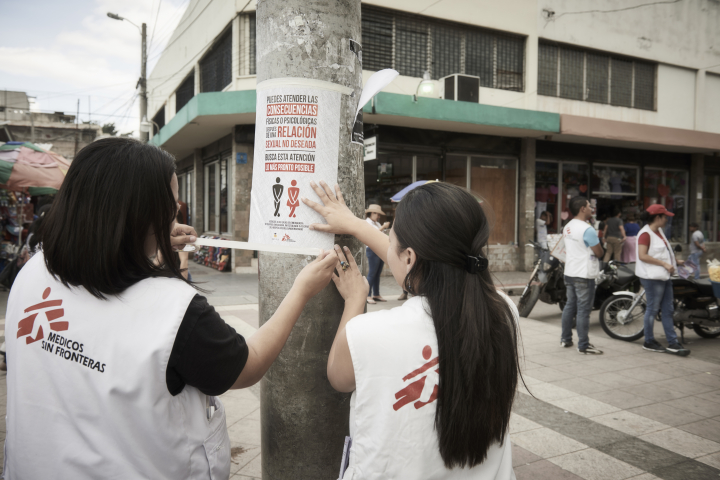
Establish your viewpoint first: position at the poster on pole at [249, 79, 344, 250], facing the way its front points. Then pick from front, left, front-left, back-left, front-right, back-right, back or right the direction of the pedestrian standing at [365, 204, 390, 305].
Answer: back

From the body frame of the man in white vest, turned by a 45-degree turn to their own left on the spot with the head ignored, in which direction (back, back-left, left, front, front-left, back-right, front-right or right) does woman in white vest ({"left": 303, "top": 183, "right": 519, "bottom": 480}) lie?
back

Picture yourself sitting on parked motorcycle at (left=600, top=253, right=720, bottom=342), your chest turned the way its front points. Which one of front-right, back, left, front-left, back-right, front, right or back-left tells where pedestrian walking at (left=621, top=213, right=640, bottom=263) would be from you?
right

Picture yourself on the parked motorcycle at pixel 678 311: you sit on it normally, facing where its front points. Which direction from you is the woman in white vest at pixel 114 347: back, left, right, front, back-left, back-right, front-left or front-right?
left

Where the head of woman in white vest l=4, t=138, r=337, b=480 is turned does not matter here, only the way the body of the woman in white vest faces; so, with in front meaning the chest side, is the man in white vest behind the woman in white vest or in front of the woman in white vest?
in front

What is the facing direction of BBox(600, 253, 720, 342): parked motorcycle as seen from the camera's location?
facing to the left of the viewer

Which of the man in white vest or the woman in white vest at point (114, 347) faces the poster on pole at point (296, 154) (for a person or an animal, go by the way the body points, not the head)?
the woman in white vest

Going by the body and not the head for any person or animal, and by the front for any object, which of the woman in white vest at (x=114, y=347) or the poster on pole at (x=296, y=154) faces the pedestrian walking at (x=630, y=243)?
the woman in white vest

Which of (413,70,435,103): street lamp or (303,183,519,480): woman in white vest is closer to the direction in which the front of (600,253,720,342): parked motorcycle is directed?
the street lamp

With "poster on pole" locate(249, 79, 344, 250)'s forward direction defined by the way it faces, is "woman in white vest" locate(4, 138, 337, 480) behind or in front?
in front

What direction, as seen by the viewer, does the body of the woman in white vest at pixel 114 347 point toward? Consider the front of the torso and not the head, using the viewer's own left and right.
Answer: facing away from the viewer and to the right of the viewer
